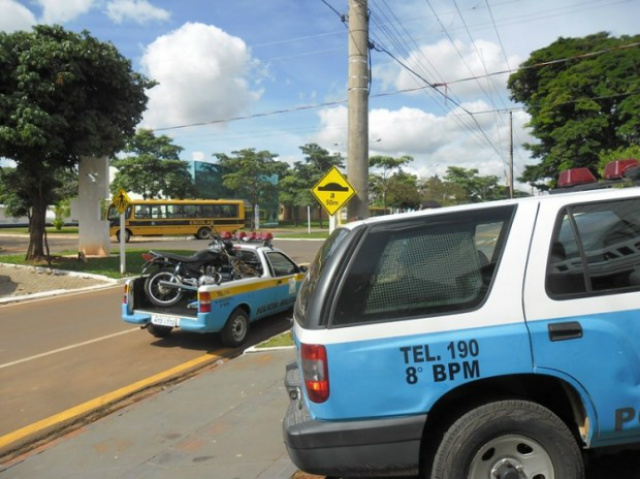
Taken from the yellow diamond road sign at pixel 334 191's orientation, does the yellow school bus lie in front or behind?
behind

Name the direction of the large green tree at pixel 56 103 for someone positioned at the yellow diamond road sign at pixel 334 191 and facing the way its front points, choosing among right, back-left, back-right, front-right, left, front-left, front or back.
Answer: back-right

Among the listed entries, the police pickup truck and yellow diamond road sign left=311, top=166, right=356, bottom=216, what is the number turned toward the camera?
1

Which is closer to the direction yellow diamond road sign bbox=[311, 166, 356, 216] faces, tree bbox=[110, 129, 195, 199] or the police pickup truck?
the police pickup truck

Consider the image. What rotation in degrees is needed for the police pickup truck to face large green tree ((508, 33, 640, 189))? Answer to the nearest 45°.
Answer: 0° — it already faces it

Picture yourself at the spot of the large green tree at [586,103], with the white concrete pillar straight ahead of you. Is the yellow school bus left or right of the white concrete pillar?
right

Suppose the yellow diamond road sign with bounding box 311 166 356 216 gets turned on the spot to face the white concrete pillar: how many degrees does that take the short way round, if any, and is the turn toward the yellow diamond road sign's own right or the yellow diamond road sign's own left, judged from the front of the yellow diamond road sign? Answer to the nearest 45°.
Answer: approximately 135° to the yellow diamond road sign's own right

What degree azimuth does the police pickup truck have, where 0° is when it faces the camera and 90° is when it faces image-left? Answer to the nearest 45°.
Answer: approximately 225°

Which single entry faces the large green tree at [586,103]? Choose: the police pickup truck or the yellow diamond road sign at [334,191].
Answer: the police pickup truck

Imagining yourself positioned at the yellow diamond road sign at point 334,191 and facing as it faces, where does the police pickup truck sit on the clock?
The police pickup truck is roughly at 2 o'clock from the yellow diamond road sign.

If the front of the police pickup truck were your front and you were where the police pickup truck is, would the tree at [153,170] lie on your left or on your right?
on your left

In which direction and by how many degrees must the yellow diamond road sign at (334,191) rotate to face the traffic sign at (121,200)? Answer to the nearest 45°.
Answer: approximately 135° to its right

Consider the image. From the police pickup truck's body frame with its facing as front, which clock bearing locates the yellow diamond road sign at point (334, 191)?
The yellow diamond road sign is roughly at 1 o'clock from the police pickup truck.

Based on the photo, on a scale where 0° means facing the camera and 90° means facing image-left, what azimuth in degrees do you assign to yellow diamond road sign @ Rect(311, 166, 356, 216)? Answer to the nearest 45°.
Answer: approximately 0°
